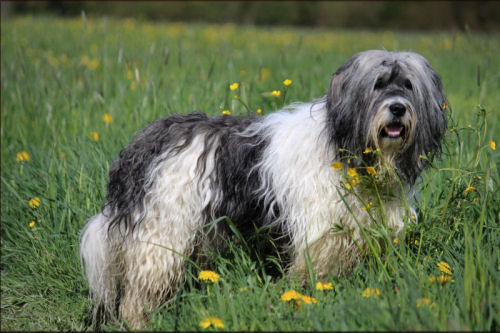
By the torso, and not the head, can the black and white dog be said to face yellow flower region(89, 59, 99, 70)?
no

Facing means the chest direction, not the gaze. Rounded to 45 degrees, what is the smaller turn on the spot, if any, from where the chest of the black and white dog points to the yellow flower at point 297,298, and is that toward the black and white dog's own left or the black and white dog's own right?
approximately 90° to the black and white dog's own right

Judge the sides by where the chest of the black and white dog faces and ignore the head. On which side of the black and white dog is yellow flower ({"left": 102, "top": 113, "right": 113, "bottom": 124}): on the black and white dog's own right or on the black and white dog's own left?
on the black and white dog's own left

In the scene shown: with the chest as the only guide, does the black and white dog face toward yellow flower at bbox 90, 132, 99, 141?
no

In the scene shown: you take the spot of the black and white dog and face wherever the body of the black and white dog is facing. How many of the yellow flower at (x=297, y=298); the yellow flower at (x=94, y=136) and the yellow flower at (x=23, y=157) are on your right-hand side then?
1

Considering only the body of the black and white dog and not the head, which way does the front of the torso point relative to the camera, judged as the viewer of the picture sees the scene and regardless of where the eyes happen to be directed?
to the viewer's right

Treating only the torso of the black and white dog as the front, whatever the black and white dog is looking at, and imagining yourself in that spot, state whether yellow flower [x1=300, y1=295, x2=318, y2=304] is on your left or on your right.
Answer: on your right

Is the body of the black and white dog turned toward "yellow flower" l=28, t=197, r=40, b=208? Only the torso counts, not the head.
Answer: no

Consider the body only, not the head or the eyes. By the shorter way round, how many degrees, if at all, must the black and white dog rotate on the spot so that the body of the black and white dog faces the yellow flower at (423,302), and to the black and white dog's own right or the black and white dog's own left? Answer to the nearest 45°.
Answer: approximately 45° to the black and white dog's own right

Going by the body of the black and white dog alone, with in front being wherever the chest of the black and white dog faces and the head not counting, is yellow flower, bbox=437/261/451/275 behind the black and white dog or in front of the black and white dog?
in front
